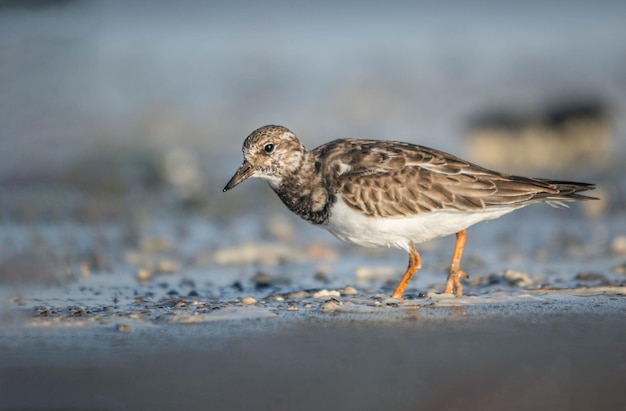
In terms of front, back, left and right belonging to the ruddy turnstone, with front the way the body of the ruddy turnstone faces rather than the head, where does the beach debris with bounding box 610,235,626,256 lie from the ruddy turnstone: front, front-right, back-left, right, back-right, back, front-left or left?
back-right

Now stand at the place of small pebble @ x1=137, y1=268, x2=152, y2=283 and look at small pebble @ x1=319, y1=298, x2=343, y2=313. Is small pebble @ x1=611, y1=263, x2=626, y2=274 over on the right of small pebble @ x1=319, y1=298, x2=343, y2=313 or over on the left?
left

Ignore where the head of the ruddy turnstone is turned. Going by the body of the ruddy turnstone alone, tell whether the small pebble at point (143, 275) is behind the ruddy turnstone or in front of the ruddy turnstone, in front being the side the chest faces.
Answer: in front

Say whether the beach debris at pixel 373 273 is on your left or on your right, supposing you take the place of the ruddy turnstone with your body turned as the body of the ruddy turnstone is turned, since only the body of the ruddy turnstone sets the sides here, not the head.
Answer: on your right

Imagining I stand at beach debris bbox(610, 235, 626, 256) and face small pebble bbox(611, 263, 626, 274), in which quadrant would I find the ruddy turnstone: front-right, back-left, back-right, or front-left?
front-right

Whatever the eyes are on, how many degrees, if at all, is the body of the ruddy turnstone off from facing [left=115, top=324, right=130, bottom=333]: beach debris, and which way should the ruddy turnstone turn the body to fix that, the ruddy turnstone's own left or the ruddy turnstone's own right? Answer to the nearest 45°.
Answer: approximately 45° to the ruddy turnstone's own left

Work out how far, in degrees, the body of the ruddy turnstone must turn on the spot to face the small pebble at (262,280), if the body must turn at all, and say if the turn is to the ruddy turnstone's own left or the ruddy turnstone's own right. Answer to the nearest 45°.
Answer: approximately 45° to the ruddy turnstone's own right

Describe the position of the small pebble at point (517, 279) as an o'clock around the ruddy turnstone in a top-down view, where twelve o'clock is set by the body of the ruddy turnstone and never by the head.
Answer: The small pebble is roughly at 5 o'clock from the ruddy turnstone.

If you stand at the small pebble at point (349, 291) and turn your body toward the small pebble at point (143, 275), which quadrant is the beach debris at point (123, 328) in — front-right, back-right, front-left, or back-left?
front-left

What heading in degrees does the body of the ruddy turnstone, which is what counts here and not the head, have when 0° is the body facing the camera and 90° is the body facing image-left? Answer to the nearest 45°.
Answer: approximately 90°

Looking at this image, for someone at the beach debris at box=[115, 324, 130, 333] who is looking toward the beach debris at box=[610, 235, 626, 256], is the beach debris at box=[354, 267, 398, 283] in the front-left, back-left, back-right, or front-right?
front-left

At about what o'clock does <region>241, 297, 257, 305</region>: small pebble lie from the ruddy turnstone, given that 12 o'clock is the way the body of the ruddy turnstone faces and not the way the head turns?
The small pebble is roughly at 11 o'clock from the ruddy turnstone.

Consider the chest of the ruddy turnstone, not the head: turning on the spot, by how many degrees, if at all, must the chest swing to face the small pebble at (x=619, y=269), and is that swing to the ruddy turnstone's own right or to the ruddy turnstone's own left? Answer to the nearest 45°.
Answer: approximately 135° to the ruddy turnstone's own right

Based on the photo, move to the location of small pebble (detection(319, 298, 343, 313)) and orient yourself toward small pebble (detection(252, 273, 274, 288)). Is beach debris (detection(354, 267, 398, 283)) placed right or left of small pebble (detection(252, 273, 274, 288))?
right
